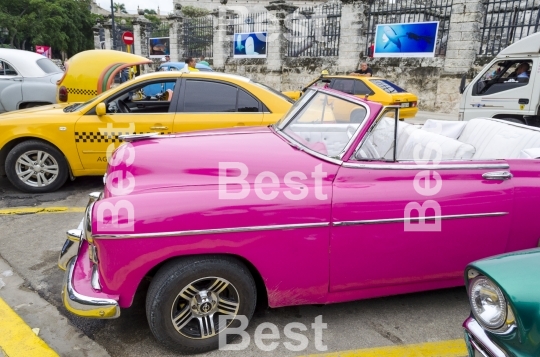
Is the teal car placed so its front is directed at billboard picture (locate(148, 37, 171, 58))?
no

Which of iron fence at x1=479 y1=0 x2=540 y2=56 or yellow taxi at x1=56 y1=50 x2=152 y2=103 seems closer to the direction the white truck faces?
the yellow taxi

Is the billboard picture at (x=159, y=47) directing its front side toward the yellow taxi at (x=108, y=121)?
yes

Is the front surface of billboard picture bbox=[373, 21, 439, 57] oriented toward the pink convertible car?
yes

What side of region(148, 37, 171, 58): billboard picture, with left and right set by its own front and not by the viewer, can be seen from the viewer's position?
front

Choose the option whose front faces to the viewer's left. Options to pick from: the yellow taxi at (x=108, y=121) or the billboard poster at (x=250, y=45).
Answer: the yellow taxi

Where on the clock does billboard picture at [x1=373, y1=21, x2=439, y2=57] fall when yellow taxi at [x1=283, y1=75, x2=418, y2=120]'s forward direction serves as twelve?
The billboard picture is roughly at 2 o'clock from the yellow taxi.

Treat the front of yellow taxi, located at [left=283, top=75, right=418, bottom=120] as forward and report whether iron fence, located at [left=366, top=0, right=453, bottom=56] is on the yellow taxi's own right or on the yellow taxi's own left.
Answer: on the yellow taxi's own right

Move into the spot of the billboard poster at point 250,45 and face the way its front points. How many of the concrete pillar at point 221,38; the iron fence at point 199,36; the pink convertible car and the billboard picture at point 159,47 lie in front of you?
1

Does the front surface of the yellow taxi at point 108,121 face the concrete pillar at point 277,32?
no

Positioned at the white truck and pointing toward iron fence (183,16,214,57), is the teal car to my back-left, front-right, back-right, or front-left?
back-left

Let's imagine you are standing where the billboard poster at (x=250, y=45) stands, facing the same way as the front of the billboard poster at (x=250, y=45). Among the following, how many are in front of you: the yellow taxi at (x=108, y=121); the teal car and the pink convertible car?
3

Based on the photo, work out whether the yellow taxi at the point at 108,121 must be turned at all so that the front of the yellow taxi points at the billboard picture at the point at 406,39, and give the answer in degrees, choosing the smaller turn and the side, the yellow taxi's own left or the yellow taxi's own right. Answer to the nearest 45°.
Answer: approximately 135° to the yellow taxi's own right

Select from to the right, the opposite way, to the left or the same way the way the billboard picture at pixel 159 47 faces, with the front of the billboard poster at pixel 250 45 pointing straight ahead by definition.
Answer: the same way

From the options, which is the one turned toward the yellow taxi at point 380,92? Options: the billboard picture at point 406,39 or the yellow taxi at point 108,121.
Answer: the billboard picture

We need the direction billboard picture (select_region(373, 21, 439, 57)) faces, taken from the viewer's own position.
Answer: facing the viewer

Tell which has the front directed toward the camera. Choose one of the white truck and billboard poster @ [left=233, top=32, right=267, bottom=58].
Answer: the billboard poster

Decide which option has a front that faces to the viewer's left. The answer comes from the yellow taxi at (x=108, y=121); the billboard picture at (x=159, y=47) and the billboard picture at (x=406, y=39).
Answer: the yellow taxi

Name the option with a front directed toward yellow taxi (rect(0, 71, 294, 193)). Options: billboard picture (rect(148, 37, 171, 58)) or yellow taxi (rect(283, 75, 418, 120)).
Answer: the billboard picture
